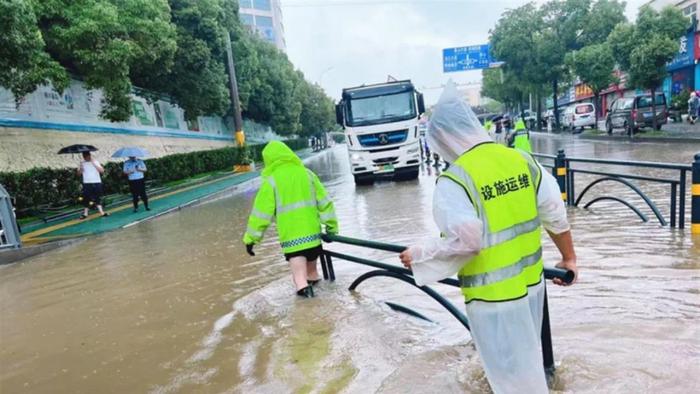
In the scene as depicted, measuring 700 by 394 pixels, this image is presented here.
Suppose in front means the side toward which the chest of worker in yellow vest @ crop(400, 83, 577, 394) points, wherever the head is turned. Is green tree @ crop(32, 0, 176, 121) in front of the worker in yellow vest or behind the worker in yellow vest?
in front

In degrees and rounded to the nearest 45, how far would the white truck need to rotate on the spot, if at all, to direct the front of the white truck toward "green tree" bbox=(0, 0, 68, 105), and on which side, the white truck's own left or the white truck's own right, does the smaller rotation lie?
approximately 45° to the white truck's own right

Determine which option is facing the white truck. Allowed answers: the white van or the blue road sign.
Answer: the blue road sign

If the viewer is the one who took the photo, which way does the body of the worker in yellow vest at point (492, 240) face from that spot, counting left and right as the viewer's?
facing away from the viewer and to the left of the viewer

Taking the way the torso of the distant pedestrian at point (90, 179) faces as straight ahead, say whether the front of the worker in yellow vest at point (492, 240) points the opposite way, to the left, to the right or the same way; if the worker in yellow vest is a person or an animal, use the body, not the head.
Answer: the opposite way

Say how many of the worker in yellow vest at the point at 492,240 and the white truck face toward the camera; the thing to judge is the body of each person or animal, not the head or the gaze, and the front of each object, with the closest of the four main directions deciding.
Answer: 1

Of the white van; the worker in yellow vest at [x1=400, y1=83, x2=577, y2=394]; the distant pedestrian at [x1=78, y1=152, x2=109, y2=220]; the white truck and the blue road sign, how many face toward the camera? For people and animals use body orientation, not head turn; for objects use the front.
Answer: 3
